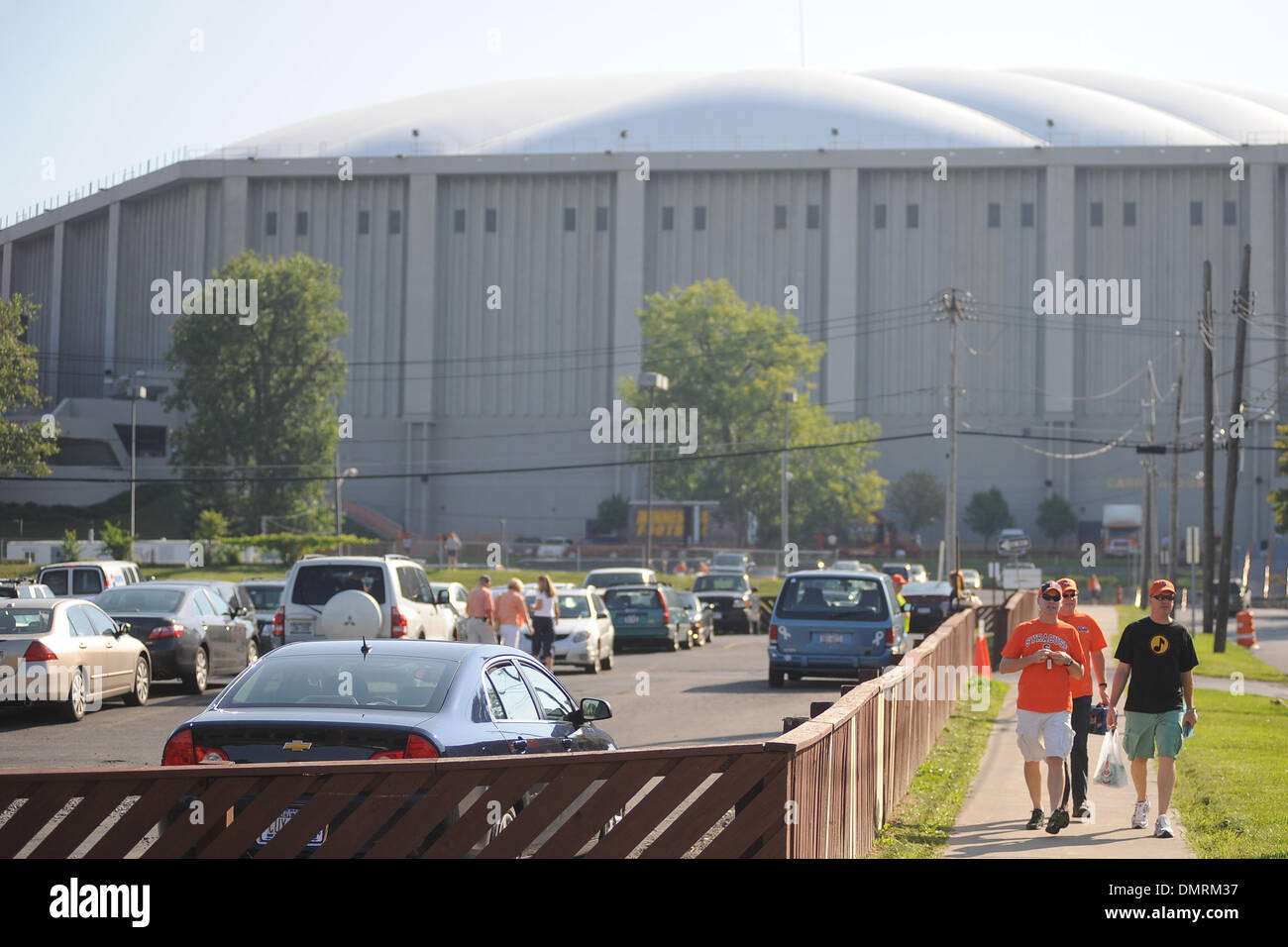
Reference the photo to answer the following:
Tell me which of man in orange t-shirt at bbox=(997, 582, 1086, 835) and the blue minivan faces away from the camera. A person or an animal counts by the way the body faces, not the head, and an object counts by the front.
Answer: the blue minivan

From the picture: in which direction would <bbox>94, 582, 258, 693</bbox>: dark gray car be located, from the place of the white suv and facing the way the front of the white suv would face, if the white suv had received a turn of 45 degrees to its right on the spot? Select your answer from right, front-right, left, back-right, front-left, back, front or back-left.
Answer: back

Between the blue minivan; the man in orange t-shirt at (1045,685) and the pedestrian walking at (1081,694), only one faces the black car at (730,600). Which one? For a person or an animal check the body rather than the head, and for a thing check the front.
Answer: the blue minivan

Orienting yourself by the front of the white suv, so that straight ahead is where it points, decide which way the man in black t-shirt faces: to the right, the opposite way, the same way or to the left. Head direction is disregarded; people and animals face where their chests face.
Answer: the opposite way

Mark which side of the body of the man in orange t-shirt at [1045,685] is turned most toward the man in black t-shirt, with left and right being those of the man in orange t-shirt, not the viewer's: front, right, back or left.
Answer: left

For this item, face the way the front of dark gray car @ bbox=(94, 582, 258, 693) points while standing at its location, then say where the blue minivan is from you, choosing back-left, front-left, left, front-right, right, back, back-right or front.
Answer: front-right

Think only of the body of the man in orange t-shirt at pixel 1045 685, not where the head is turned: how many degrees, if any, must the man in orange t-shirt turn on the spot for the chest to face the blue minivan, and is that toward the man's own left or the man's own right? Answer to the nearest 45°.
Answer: approximately 180°

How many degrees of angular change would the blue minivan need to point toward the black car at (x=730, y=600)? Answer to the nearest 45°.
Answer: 0° — it already faces it

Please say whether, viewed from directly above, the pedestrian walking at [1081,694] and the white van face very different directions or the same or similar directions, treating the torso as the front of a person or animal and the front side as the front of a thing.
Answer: very different directions

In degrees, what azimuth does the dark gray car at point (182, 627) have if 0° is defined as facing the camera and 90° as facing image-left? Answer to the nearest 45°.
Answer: approximately 225°

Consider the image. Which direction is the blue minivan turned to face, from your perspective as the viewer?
facing away from the viewer

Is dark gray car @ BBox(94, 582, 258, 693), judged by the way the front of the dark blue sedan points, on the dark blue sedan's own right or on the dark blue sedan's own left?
on the dark blue sedan's own left

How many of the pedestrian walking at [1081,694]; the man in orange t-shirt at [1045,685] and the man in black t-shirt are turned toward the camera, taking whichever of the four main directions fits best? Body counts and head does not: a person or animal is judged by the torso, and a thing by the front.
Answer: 3

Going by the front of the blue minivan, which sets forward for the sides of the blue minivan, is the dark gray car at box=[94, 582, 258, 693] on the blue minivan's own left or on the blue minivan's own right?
on the blue minivan's own left

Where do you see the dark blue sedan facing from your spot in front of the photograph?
facing away from the viewer and to the right of the viewer
